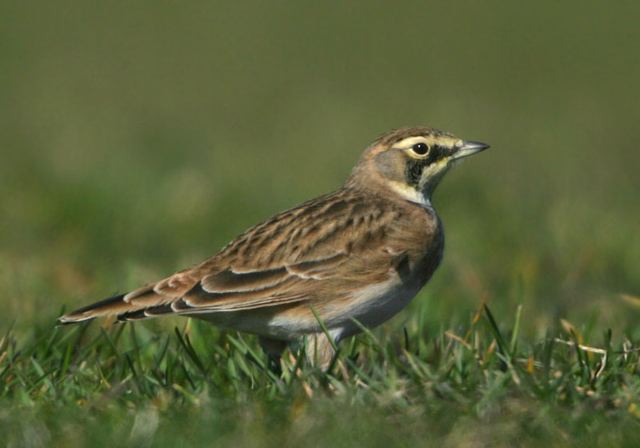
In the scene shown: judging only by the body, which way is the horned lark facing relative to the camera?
to the viewer's right
